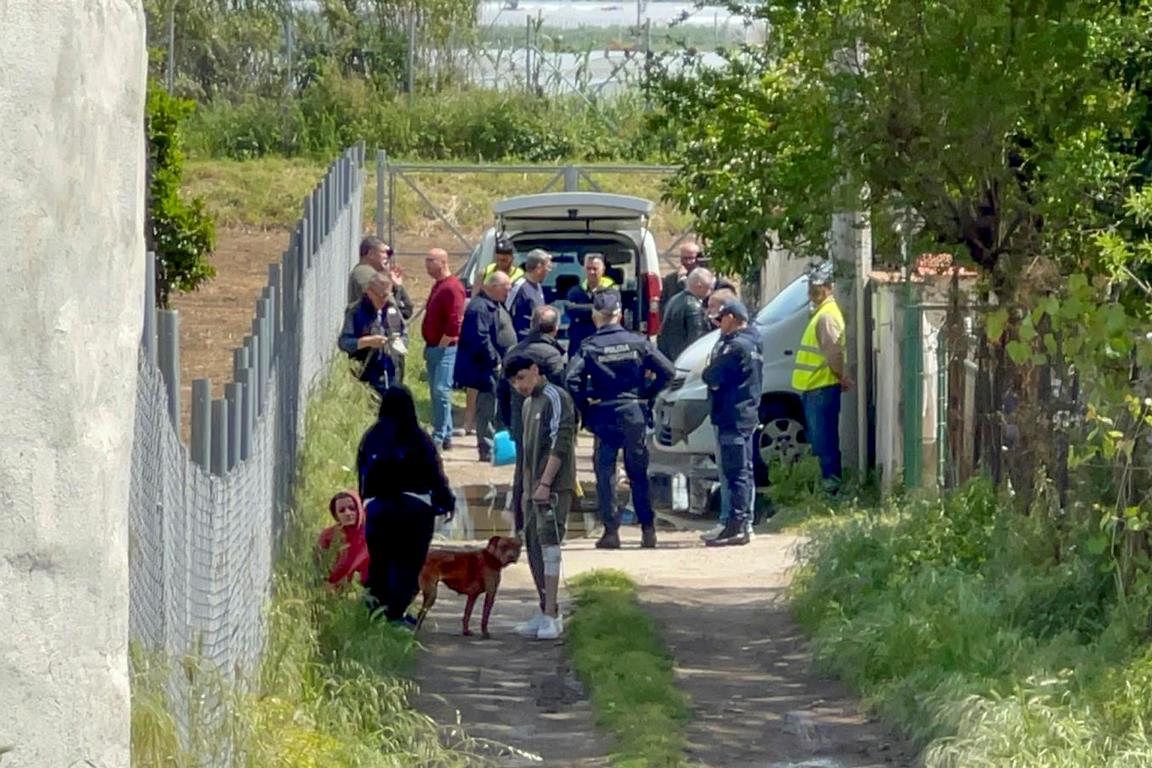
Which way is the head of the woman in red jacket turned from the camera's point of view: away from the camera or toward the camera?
toward the camera

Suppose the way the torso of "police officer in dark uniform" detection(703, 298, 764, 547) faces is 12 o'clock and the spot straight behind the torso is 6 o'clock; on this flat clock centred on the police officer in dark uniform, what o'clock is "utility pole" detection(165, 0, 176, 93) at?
The utility pole is roughly at 2 o'clock from the police officer in dark uniform.

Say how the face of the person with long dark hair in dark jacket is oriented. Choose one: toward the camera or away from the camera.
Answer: away from the camera

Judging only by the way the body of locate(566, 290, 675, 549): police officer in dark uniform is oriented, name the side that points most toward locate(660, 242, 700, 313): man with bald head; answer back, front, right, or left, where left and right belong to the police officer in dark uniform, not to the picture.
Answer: front

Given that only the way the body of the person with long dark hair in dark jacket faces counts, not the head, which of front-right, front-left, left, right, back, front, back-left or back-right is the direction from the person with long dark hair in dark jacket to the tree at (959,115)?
right

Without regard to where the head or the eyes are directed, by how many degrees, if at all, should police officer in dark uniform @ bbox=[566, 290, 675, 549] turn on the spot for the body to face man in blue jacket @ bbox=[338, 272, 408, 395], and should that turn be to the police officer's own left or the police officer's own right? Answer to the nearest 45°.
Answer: approximately 45° to the police officer's own left

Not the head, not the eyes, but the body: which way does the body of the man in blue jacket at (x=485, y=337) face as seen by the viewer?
to the viewer's right

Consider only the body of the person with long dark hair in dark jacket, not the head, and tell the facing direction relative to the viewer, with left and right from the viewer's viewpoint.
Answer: facing away from the viewer

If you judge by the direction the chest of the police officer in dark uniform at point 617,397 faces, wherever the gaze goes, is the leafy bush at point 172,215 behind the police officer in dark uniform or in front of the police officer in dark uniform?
in front

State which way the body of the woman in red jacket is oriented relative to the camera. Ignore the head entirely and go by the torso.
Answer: toward the camera

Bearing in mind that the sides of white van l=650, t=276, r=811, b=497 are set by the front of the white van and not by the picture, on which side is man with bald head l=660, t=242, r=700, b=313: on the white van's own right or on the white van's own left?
on the white van's own right

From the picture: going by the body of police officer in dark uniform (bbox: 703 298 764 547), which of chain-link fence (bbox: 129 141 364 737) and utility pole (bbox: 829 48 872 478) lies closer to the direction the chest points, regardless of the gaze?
the chain-link fence

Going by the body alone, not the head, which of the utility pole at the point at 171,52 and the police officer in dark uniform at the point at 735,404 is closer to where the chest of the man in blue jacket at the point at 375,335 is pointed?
the police officer in dark uniform

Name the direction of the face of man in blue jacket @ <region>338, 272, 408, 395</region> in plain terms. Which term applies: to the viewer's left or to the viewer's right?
to the viewer's right
